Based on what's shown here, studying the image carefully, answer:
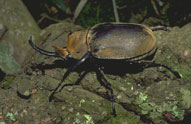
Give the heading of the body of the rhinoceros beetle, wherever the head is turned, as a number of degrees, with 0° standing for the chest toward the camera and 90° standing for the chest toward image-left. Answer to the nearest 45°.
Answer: approximately 90°
